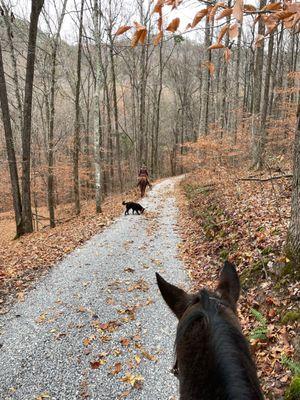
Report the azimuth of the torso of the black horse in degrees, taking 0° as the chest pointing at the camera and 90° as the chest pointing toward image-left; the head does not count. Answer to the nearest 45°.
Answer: approximately 180°

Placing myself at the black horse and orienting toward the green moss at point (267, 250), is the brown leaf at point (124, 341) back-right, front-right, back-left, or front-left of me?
front-left

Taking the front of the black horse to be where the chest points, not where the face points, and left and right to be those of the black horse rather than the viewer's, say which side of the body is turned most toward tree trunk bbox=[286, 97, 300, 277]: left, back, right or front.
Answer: front

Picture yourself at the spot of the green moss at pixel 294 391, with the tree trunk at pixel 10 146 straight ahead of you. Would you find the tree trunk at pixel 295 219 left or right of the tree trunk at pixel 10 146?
right

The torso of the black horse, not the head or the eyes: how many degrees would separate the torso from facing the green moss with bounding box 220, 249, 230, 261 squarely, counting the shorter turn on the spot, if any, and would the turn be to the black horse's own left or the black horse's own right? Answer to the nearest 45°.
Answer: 0° — it already faces it

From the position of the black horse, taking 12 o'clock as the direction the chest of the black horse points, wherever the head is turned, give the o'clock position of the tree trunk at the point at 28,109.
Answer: The tree trunk is roughly at 11 o'clock from the black horse.

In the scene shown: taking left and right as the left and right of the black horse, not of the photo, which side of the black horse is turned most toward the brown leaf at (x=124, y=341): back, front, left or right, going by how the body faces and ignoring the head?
front

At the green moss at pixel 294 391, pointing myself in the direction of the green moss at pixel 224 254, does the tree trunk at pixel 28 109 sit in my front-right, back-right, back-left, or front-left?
front-left

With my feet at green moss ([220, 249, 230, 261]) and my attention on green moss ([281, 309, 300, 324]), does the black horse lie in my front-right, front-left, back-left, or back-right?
front-right

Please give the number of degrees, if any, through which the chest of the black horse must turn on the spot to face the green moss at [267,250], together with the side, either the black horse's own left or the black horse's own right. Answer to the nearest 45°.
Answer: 0° — it already faces it

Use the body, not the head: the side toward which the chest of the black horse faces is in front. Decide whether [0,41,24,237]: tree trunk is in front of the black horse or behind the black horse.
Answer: in front

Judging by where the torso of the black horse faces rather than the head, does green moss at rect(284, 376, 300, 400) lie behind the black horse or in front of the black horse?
in front
